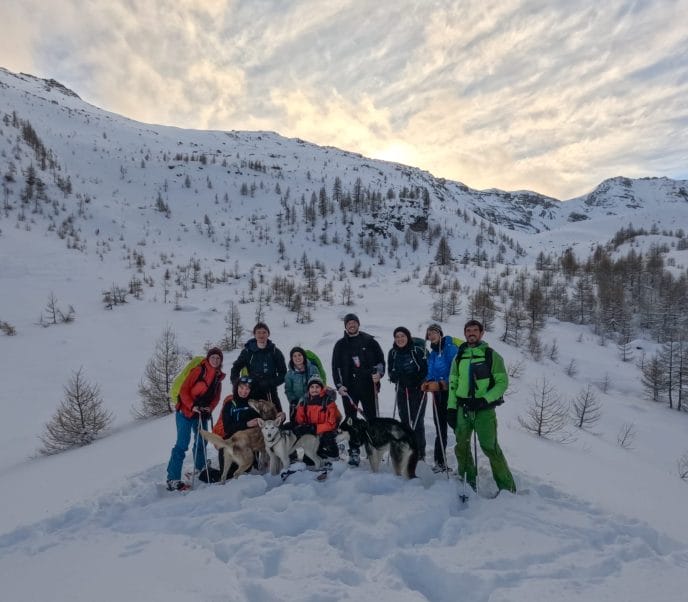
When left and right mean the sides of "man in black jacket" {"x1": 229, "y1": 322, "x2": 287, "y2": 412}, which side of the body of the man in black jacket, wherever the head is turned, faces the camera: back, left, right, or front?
front

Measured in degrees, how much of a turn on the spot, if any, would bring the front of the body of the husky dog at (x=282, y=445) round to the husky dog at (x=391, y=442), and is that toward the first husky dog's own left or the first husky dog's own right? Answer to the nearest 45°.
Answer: approximately 135° to the first husky dog's own left

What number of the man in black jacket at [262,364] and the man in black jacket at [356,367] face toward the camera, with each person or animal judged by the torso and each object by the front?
2

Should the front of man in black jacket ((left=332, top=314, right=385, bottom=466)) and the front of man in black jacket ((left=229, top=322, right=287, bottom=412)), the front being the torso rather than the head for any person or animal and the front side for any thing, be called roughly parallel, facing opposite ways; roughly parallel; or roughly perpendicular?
roughly parallel

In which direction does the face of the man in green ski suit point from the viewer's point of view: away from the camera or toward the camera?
toward the camera

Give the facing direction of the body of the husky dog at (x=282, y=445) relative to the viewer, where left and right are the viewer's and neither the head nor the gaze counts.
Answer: facing the viewer and to the left of the viewer

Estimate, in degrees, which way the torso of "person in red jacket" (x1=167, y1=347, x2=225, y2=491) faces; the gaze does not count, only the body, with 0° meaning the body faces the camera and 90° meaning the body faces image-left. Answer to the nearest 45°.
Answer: approximately 315°

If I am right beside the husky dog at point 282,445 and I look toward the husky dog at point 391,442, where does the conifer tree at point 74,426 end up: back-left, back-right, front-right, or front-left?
back-left
